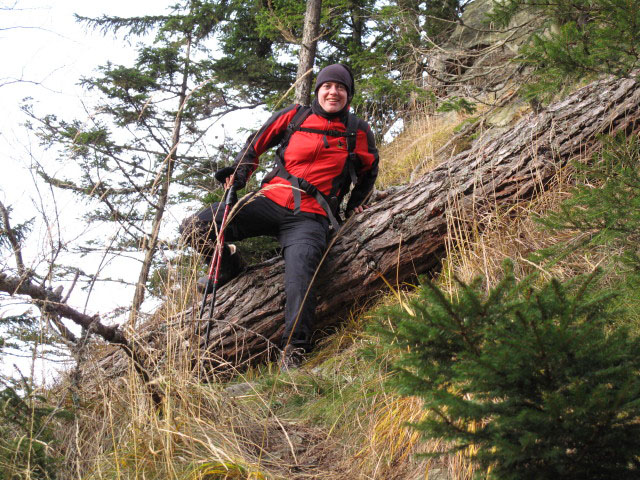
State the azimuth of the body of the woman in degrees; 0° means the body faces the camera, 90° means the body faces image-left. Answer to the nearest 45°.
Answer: approximately 0°

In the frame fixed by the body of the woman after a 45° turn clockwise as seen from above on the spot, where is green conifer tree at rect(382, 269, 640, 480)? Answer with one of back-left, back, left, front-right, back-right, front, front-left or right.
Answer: front-left
